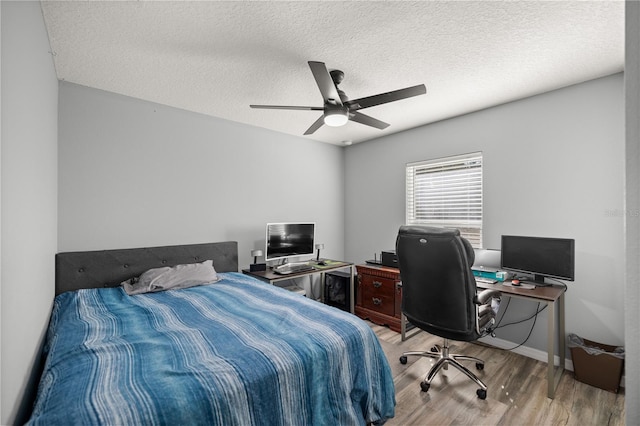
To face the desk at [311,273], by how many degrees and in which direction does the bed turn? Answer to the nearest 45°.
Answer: approximately 90° to its left

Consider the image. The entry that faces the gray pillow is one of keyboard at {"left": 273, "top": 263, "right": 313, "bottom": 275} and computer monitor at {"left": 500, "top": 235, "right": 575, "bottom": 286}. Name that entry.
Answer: the computer monitor

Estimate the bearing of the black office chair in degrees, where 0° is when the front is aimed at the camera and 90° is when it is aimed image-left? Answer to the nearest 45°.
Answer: approximately 225°

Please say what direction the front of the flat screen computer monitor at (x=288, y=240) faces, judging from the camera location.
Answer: facing the viewer and to the right of the viewer

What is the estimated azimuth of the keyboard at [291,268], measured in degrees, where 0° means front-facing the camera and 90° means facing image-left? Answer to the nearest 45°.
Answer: approximately 315°

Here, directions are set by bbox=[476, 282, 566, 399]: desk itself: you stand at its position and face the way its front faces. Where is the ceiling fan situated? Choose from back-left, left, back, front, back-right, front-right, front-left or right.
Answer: front

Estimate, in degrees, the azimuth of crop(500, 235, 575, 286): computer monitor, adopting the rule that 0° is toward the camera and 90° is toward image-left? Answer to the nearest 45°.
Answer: approximately 45°

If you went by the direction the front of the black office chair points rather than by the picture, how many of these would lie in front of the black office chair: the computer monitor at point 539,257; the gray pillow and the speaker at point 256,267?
1

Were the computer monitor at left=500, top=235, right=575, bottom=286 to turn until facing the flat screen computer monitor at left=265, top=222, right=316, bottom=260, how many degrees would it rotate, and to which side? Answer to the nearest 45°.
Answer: approximately 45° to its right

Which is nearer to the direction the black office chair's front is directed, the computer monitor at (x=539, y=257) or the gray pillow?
the computer monitor
